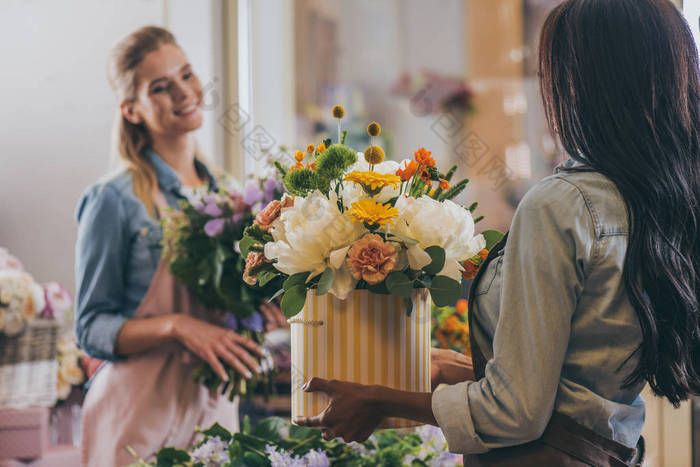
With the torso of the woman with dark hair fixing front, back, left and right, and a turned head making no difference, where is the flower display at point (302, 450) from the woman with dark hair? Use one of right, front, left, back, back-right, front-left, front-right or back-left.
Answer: front

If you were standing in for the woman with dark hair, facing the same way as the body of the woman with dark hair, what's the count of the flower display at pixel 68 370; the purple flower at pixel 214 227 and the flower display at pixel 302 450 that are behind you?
0

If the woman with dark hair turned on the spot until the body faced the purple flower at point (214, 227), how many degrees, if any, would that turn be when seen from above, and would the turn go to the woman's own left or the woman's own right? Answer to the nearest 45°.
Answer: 0° — they already face it

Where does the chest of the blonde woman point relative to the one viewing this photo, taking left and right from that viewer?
facing the viewer and to the right of the viewer

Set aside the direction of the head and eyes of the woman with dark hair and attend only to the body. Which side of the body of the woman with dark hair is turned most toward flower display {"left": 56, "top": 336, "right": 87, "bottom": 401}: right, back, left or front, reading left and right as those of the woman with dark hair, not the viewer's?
front

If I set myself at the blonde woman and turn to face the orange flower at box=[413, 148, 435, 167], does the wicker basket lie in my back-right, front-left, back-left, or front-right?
back-right

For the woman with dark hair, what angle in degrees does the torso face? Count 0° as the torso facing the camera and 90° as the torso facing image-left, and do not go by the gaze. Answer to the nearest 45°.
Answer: approximately 135°

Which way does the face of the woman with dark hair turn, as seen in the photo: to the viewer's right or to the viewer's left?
to the viewer's left
